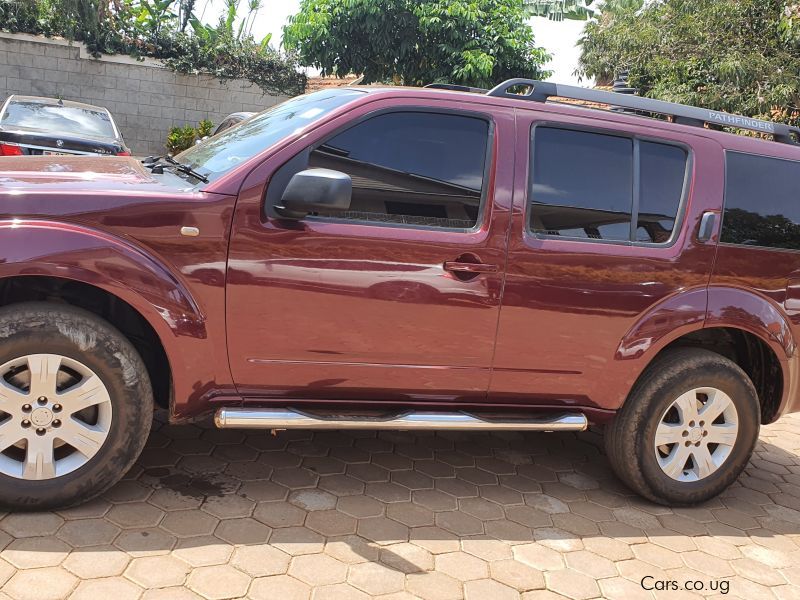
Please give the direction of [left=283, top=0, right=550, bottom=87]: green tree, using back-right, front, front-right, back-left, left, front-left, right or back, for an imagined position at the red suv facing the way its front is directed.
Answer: right

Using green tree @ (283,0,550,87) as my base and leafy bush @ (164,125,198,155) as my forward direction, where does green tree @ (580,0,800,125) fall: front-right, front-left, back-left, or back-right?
back-left

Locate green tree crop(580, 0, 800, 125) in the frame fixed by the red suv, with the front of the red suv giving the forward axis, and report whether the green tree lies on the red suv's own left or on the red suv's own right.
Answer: on the red suv's own right

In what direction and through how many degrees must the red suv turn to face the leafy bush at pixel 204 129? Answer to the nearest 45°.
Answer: approximately 90° to its right

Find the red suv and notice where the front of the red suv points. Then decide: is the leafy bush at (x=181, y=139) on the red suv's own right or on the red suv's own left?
on the red suv's own right

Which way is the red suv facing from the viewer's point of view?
to the viewer's left

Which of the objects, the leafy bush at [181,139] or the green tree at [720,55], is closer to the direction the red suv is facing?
the leafy bush
